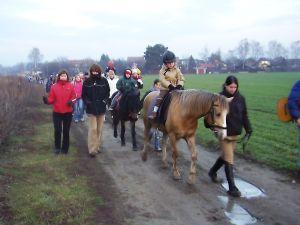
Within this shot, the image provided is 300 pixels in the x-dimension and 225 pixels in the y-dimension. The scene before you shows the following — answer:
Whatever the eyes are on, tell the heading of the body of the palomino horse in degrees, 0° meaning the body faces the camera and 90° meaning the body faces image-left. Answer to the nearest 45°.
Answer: approximately 315°

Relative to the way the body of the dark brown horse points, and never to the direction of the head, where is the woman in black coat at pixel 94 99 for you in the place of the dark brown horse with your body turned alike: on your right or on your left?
on your right

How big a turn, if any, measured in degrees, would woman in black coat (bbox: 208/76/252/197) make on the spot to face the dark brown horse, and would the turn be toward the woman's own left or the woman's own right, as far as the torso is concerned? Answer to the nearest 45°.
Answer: approximately 180°

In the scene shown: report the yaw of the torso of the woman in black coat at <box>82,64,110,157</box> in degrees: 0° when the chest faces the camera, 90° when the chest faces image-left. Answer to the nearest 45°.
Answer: approximately 0°

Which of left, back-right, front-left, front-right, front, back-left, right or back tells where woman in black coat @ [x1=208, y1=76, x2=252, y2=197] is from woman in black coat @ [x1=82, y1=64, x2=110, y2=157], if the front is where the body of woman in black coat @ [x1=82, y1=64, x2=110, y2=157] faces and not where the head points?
front-left

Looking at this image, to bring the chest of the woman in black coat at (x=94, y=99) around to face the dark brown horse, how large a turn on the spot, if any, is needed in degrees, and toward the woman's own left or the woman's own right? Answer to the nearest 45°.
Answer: approximately 135° to the woman's own left

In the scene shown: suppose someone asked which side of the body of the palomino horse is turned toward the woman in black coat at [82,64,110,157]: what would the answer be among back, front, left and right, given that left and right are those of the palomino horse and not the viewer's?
back

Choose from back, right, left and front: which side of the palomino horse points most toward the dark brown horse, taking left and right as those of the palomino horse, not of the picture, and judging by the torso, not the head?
back

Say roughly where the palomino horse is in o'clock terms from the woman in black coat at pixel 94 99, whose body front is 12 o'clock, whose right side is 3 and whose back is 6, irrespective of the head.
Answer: The palomino horse is roughly at 11 o'clock from the woman in black coat.

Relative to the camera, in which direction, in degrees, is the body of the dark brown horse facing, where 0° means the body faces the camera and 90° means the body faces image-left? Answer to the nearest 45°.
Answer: approximately 315°

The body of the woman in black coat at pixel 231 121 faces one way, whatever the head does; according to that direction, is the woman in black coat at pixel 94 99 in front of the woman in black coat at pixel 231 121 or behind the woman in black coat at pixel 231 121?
behind
